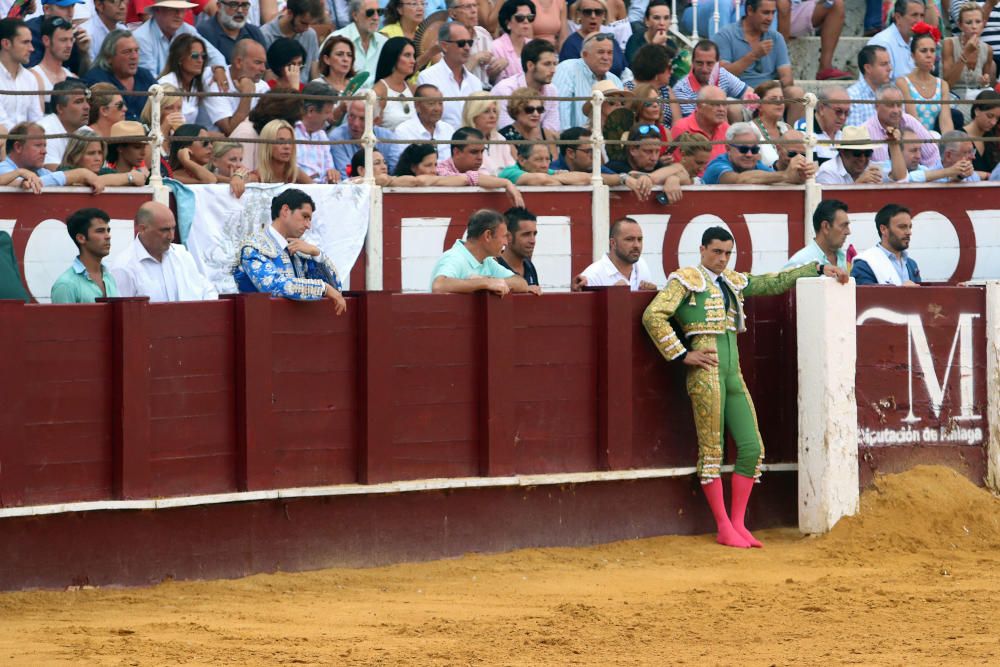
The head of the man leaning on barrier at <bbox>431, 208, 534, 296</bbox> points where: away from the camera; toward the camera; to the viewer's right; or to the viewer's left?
to the viewer's right

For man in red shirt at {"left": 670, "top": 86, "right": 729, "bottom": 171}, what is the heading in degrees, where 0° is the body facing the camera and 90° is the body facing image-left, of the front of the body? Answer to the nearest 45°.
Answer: approximately 315°

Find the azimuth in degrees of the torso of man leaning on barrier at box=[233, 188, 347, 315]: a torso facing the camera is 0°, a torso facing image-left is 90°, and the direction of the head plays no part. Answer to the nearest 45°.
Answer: approximately 315°

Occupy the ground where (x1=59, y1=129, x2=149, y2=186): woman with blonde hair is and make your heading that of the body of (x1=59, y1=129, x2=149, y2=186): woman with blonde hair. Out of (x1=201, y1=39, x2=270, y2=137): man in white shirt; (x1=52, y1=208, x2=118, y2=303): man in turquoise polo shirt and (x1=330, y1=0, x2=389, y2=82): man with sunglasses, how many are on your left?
2

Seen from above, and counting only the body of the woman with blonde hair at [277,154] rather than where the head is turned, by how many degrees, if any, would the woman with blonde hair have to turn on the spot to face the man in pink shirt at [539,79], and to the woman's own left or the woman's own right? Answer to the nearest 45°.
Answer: approximately 90° to the woman's own left
